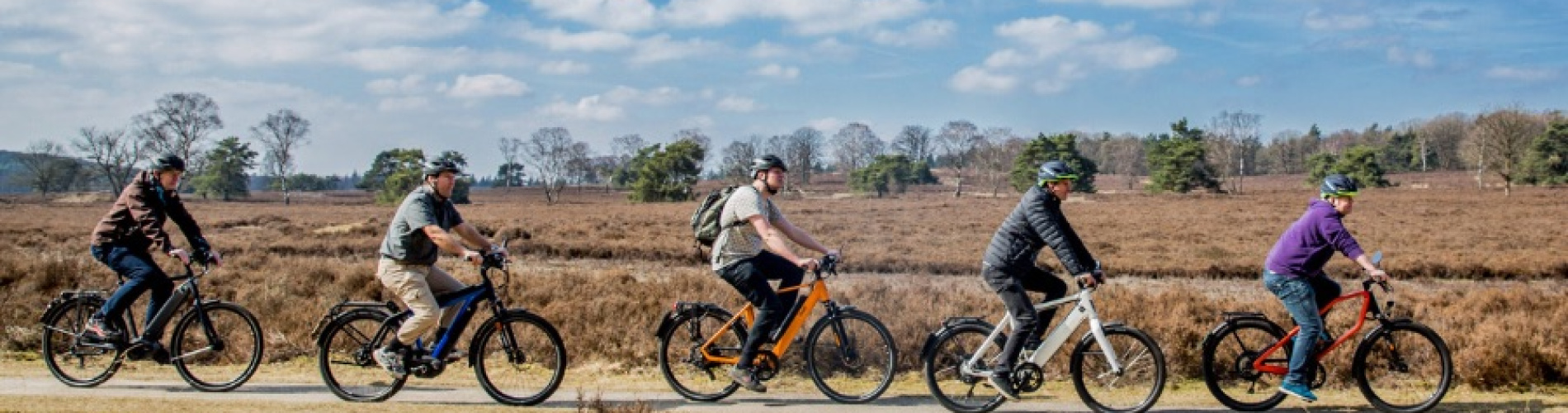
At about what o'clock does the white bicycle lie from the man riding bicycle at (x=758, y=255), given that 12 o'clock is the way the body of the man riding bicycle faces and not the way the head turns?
The white bicycle is roughly at 12 o'clock from the man riding bicycle.

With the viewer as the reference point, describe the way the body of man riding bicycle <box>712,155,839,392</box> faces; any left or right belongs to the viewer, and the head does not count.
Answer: facing to the right of the viewer

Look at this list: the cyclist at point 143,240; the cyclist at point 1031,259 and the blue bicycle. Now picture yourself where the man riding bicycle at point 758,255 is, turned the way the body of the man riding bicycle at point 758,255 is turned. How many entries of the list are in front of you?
1

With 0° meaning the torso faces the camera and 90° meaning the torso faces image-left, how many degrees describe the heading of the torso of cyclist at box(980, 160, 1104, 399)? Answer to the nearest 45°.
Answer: approximately 270°

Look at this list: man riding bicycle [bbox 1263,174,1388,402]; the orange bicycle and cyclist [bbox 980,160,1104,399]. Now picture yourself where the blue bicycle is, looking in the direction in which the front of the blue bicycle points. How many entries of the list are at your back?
0

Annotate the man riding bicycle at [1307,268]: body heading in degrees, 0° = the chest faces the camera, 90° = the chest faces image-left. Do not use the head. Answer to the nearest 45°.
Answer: approximately 270°

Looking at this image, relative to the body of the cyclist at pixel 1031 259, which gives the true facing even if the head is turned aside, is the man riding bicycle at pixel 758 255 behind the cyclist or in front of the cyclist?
behind

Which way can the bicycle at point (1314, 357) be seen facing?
to the viewer's right

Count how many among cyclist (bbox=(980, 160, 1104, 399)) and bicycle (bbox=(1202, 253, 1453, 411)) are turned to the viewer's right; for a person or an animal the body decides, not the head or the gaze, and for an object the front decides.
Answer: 2

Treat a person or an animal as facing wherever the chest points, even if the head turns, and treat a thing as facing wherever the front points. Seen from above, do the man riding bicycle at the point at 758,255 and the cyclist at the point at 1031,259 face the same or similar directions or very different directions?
same or similar directions

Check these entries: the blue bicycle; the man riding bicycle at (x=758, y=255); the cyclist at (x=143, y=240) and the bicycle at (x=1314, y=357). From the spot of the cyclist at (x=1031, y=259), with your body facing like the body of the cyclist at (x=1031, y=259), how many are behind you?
3

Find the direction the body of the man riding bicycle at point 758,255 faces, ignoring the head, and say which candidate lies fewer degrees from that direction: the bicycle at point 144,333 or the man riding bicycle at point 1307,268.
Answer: the man riding bicycle

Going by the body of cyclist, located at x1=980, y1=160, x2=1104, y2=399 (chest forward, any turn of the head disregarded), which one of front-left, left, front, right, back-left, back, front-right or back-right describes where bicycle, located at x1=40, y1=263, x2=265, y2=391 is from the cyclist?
back

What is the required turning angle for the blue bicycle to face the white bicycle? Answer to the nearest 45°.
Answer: approximately 45° to its right

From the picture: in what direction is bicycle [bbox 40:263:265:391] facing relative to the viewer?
to the viewer's right

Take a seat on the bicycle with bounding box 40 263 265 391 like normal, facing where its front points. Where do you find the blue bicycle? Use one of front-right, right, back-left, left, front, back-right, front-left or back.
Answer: front-right

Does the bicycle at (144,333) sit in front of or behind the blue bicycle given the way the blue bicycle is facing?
behind
